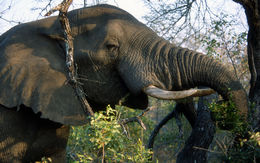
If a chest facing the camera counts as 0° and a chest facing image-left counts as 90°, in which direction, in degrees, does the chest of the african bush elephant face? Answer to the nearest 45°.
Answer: approximately 270°

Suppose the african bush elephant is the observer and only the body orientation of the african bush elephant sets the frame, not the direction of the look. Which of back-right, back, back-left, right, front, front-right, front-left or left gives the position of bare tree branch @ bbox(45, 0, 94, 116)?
right

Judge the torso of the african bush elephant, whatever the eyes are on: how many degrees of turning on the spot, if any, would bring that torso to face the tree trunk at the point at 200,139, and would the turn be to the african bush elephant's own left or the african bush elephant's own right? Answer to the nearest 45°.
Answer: approximately 45° to the african bush elephant's own left

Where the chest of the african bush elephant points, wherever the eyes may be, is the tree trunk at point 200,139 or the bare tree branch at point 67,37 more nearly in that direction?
the tree trunk

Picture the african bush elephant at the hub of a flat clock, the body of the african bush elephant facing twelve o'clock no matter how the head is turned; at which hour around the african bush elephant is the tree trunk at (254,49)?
The tree trunk is roughly at 11 o'clock from the african bush elephant.
